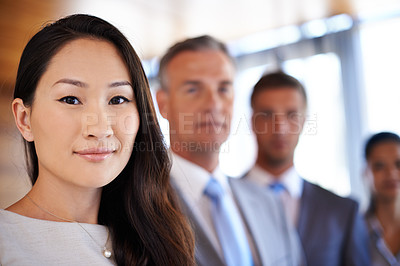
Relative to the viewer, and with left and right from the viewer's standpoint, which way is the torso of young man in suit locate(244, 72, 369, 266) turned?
facing the viewer

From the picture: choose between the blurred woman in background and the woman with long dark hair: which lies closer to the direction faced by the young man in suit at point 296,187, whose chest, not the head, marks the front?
the woman with long dark hair

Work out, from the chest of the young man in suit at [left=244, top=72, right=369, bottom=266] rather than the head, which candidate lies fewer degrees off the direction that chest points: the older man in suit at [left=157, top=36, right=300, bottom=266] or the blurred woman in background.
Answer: the older man in suit

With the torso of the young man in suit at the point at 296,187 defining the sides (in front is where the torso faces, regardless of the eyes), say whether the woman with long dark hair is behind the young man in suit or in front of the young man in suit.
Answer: in front

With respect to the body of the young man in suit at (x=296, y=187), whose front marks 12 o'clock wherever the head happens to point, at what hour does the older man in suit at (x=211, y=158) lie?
the older man in suit at (x=211, y=158) is roughly at 1 o'clock from the young man in suit at (x=296, y=187).

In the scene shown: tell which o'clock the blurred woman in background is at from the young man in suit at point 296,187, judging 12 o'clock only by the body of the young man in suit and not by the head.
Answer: The blurred woman in background is roughly at 8 o'clock from the young man in suit.

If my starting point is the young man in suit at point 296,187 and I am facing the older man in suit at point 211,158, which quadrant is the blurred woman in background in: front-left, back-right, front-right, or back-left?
back-left
